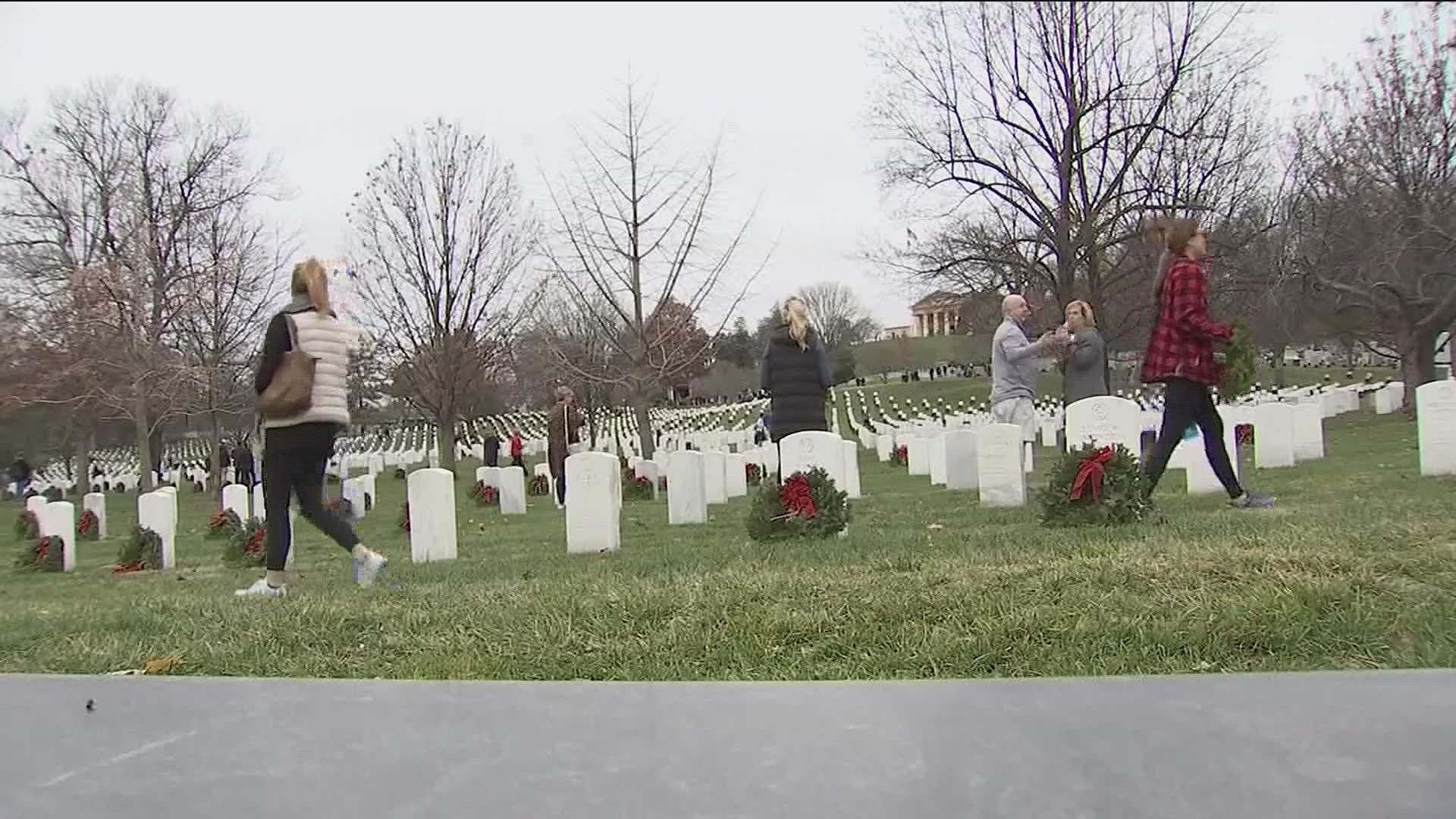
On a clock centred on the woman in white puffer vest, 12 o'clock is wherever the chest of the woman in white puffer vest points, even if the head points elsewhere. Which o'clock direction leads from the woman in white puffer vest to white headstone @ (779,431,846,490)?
The white headstone is roughly at 4 o'clock from the woman in white puffer vest.

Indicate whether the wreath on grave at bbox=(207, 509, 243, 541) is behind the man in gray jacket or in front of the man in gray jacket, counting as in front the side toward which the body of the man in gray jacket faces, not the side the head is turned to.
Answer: behind

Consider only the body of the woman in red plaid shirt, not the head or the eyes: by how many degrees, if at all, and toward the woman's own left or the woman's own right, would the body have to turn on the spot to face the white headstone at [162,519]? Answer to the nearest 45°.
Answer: approximately 180°

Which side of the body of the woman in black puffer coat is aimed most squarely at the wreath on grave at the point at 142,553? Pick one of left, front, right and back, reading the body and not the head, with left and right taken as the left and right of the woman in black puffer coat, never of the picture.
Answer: left

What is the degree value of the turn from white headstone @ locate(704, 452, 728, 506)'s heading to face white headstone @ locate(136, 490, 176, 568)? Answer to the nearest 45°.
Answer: approximately 45° to its right

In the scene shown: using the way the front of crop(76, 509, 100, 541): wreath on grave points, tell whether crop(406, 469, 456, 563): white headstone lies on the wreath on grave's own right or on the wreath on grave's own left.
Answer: on the wreath on grave's own left

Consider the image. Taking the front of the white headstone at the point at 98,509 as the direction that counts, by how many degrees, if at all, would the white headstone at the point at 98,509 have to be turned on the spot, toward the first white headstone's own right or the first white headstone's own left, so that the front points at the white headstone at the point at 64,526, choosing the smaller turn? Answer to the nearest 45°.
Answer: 0° — it already faces it

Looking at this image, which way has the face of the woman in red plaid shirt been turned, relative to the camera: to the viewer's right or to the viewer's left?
to the viewer's right

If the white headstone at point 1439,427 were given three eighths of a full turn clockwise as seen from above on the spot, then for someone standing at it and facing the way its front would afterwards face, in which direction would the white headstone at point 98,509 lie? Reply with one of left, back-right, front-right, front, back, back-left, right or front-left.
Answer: front-left

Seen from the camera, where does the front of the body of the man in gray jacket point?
to the viewer's right

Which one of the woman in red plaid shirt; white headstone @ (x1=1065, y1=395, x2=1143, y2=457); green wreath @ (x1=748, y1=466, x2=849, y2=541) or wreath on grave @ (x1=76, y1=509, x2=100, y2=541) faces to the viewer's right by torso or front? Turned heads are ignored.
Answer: the woman in red plaid shirt

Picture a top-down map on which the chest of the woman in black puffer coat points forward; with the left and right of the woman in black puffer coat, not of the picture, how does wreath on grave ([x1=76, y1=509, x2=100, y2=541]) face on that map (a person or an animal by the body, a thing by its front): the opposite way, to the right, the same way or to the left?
the opposite way

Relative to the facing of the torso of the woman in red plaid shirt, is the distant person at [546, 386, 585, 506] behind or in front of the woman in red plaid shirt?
behind

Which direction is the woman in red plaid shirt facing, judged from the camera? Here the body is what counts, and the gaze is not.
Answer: to the viewer's right
